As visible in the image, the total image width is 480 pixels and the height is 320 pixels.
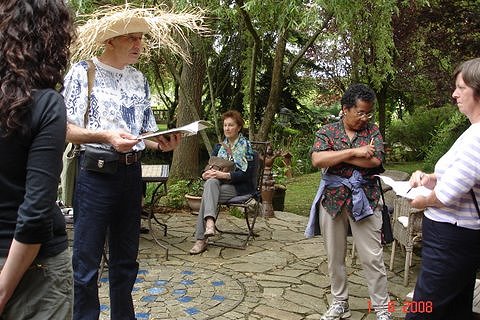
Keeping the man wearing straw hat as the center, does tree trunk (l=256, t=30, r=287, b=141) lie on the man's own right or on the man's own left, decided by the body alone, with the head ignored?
on the man's own left

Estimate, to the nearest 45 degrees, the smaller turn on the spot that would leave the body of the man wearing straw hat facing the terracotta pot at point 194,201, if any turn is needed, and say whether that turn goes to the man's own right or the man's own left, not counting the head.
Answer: approximately 135° to the man's own left

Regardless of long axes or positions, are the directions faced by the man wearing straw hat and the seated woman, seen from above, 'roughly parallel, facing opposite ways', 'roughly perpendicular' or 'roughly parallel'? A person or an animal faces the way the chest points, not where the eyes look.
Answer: roughly perpendicular

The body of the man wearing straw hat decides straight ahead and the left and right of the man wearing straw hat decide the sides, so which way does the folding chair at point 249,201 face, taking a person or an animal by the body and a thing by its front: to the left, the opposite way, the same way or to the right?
to the right

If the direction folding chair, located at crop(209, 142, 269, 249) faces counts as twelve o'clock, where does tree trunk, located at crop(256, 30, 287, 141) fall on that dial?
The tree trunk is roughly at 5 o'clock from the folding chair.

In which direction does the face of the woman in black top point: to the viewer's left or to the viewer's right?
to the viewer's right

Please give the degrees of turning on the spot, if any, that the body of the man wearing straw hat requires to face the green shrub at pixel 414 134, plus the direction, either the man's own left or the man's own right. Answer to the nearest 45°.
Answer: approximately 90° to the man's own left

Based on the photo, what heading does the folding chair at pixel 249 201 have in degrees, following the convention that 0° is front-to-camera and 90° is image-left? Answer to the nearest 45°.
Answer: approximately 45°

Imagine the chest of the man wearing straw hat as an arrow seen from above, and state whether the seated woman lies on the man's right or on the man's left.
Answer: on the man's left

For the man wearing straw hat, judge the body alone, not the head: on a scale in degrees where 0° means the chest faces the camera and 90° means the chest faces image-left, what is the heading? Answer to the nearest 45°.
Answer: approximately 315°

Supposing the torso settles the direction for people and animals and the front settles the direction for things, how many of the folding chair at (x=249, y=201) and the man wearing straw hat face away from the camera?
0

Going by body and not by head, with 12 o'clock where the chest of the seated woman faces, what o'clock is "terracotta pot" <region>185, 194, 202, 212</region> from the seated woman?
The terracotta pot is roughly at 4 o'clock from the seated woman.

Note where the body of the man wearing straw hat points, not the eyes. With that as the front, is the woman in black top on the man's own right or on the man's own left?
on the man's own right

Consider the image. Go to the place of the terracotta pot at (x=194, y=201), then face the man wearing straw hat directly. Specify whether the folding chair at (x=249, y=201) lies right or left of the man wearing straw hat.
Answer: left

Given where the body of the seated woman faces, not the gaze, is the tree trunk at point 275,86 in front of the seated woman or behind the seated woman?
behind
